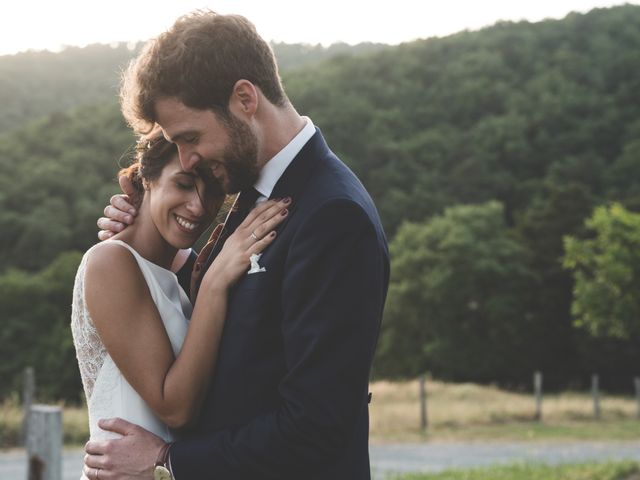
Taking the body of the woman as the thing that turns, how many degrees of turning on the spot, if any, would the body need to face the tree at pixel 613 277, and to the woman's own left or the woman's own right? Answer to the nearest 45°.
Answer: approximately 45° to the woman's own left

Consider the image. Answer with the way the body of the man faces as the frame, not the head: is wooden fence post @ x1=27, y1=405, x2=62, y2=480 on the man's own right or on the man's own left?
on the man's own right

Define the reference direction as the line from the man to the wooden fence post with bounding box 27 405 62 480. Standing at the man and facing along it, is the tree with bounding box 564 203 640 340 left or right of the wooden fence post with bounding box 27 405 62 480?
right

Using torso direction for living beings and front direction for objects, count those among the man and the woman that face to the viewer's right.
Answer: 1

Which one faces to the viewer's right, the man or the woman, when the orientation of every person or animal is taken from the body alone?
the woman

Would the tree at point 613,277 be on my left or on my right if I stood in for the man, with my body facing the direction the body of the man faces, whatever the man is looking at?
on my right

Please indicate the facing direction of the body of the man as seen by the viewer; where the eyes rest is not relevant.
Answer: to the viewer's left

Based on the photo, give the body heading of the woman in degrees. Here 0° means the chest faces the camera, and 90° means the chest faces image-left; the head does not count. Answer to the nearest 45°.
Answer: approximately 270°

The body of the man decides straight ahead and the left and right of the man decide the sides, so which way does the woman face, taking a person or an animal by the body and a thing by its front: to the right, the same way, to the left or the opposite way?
the opposite way
